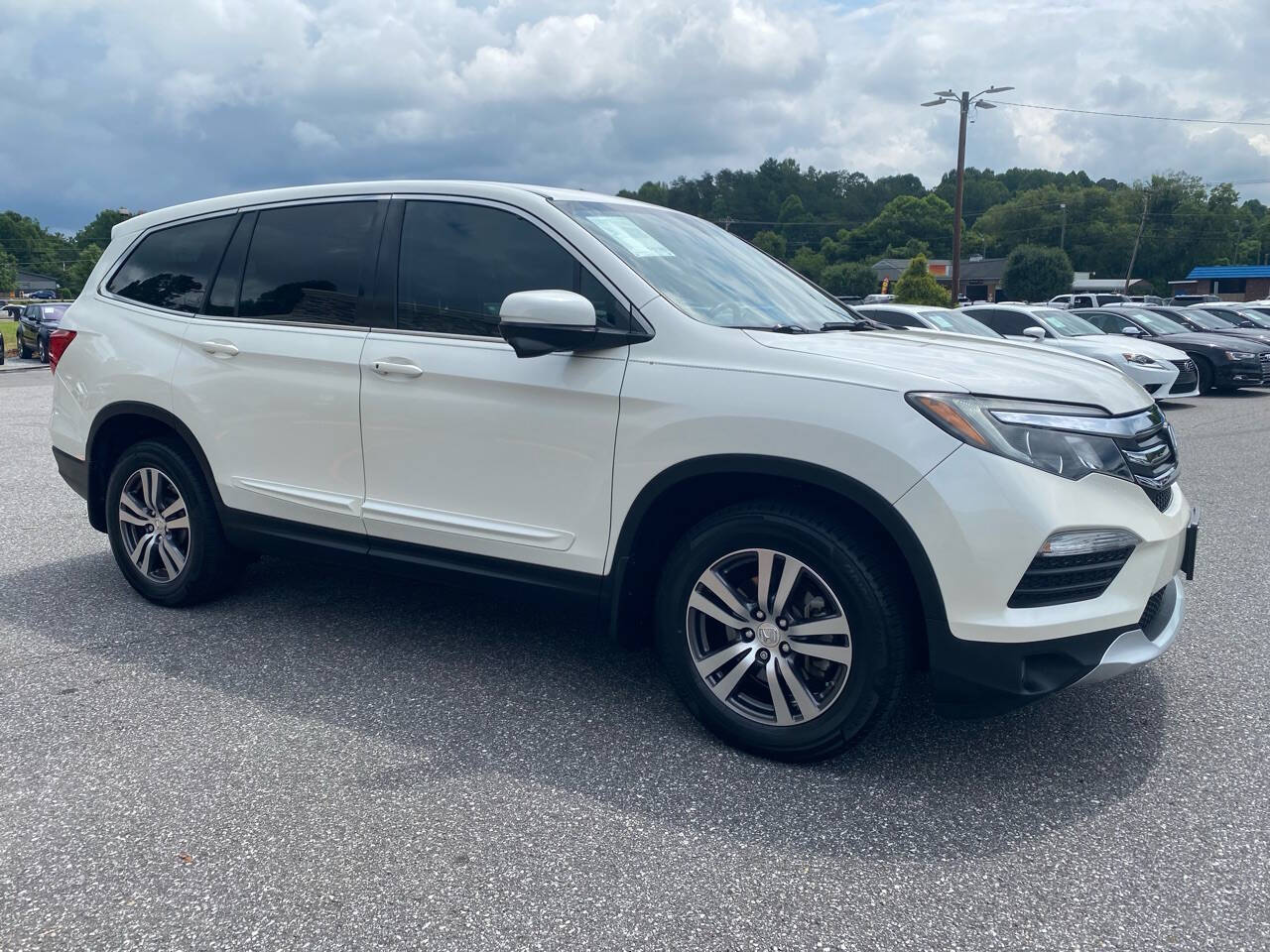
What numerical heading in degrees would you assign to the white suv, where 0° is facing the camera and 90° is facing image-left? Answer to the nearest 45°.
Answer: approximately 315°

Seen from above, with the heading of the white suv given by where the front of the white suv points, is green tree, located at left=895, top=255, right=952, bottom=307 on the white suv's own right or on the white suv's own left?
on the white suv's own left
